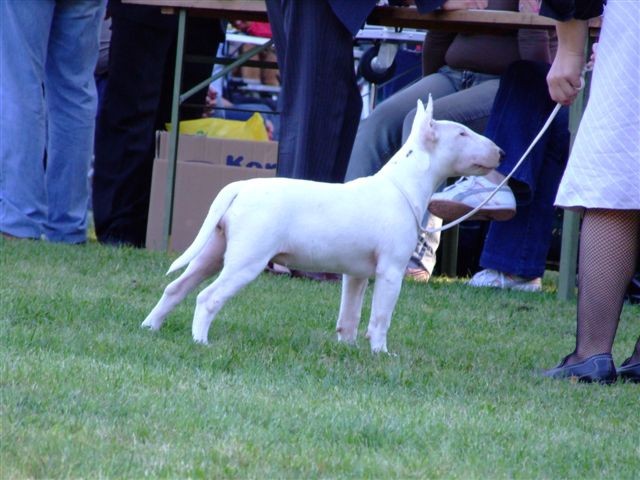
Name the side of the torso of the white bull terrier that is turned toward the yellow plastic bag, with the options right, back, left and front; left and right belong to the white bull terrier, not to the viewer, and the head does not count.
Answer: left

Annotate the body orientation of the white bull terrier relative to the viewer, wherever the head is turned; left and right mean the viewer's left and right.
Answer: facing to the right of the viewer

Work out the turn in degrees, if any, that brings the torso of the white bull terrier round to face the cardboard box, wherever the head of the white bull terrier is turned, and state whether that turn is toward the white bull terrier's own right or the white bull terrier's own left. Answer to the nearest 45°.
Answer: approximately 90° to the white bull terrier's own left
